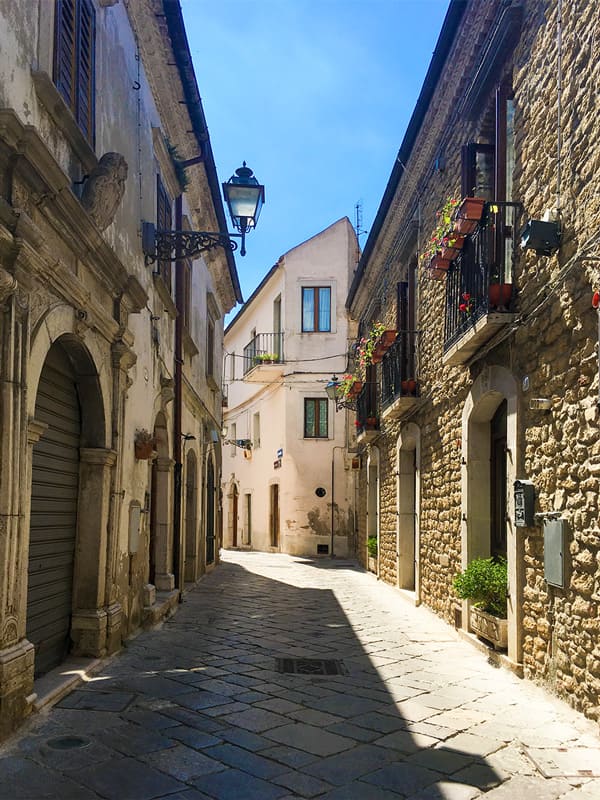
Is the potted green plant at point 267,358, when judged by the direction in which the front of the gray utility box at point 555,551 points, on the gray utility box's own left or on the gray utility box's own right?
on the gray utility box's own right

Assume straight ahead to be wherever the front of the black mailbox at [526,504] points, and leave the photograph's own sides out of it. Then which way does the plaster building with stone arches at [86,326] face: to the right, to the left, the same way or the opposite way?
the opposite way

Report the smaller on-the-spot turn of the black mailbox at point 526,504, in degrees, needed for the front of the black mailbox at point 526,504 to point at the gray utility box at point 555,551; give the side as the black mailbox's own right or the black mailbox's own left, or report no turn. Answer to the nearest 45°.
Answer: approximately 45° to the black mailbox's own left

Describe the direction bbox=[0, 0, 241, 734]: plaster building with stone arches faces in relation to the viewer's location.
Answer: facing to the right of the viewer

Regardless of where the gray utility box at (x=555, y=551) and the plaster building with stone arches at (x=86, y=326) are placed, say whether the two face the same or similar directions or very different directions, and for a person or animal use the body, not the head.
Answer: very different directions

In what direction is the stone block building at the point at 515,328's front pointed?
to the viewer's left
